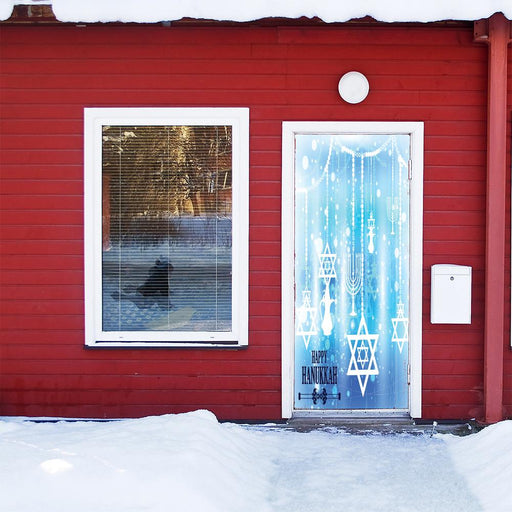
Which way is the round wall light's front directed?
toward the camera

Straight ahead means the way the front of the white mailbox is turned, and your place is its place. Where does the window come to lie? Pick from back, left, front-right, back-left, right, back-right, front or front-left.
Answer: right

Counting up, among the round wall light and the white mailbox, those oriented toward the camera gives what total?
2

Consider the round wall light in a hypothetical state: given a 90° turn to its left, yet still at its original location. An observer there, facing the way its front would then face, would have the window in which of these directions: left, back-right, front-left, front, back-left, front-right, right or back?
back

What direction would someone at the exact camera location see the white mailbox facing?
facing the viewer
